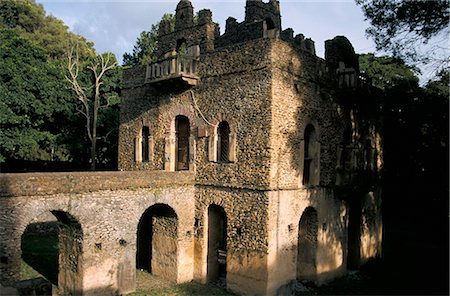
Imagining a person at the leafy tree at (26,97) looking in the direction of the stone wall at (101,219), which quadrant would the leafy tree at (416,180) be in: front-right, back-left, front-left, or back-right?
front-left

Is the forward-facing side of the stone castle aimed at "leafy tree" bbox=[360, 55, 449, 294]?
no

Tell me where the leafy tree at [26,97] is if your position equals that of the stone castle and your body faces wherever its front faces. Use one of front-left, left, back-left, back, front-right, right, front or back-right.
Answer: right

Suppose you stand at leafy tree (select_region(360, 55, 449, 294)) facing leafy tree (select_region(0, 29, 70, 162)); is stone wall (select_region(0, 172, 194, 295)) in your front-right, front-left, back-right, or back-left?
front-left

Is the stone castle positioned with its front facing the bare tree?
no

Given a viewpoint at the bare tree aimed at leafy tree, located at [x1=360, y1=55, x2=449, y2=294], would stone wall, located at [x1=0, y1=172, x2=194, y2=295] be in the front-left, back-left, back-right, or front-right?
front-right
